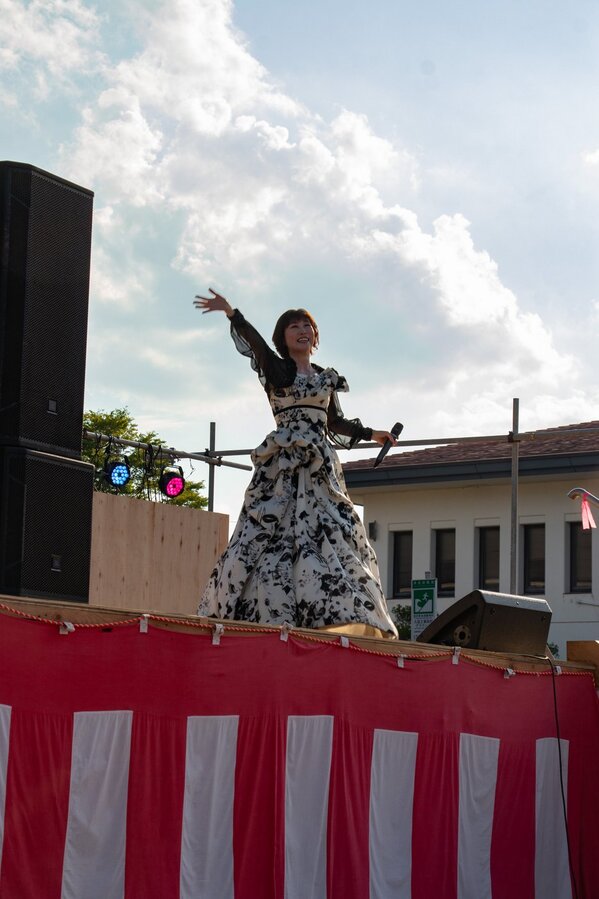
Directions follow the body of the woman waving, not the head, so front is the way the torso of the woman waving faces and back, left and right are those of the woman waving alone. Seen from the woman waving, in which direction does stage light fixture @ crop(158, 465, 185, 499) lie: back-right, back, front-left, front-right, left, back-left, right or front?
back

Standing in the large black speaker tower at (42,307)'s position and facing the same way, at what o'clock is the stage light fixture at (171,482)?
The stage light fixture is roughly at 8 o'clock from the large black speaker tower.

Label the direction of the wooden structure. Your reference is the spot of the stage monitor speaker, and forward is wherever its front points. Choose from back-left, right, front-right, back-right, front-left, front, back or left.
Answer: front

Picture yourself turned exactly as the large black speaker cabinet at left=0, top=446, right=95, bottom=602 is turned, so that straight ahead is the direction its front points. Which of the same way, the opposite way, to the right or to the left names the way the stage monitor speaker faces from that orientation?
the opposite way

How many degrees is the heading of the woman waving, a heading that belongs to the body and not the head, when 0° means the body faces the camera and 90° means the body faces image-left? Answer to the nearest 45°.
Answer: approximately 0°

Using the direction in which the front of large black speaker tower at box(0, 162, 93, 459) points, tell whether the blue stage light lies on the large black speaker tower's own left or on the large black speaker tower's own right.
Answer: on the large black speaker tower's own left

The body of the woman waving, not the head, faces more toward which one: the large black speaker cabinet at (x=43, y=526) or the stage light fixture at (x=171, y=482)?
the large black speaker cabinet

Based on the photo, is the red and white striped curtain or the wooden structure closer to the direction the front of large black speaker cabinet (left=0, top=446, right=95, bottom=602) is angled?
the red and white striped curtain

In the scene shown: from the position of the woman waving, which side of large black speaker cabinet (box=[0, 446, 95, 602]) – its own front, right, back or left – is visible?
left

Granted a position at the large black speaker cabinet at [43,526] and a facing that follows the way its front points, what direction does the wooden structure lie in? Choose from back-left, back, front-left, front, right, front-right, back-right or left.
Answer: back-left

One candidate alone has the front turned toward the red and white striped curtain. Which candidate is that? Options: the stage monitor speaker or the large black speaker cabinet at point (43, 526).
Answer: the large black speaker cabinet

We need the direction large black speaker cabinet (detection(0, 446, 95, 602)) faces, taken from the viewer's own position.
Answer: facing the viewer and to the right of the viewer

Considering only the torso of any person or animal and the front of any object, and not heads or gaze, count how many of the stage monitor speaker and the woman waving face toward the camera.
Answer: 1

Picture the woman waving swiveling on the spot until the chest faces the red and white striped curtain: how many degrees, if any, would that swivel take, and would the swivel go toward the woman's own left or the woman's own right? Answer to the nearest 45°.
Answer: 0° — they already face it

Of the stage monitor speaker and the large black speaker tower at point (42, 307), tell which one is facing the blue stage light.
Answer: the stage monitor speaker
